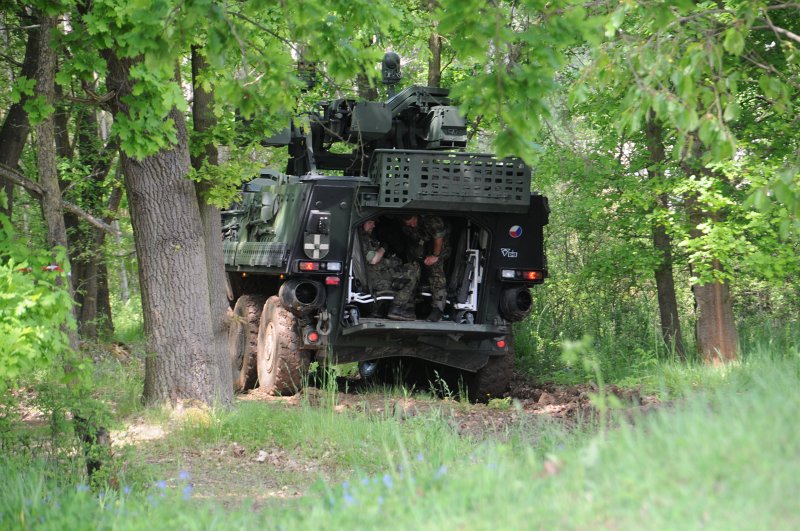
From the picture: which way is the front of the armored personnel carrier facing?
away from the camera

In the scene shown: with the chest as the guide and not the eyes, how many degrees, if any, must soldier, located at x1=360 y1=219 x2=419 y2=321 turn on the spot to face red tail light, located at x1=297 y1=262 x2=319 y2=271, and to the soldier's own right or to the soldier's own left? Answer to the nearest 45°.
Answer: approximately 135° to the soldier's own right

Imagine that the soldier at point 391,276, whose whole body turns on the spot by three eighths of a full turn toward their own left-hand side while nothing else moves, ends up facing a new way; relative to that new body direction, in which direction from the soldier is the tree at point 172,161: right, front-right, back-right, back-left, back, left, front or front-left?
left

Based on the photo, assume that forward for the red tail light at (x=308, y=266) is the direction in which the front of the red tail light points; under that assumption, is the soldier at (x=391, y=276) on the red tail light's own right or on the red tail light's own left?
on the red tail light's own left
